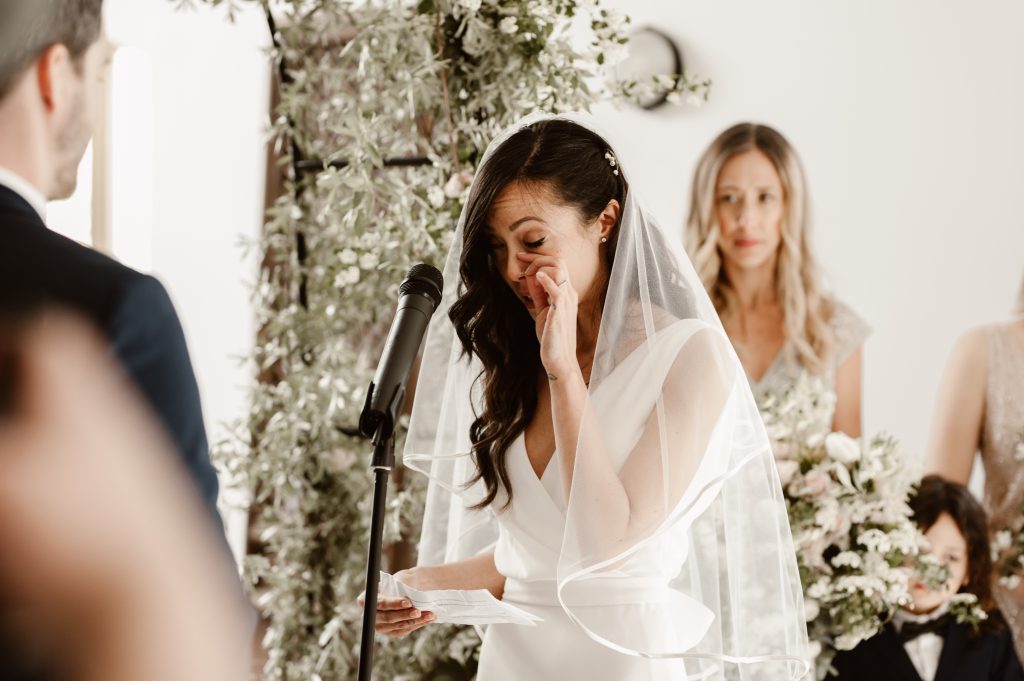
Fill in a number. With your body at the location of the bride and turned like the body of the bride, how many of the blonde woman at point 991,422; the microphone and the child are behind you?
2

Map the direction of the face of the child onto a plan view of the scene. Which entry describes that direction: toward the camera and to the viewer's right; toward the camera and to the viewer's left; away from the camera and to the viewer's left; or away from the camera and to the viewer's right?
toward the camera and to the viewer's left

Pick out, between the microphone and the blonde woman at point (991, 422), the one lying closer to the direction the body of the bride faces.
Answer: the microphone

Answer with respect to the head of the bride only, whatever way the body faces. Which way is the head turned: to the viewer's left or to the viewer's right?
to the viewer's left

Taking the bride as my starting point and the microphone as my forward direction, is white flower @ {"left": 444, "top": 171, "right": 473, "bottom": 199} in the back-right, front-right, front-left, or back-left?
back-right

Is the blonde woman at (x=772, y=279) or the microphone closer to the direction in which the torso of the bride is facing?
the microphone

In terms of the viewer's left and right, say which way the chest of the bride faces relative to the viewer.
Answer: facing the viewer and to the left of the viewer

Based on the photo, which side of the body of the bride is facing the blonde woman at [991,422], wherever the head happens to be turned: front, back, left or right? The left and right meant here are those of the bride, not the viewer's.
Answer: back

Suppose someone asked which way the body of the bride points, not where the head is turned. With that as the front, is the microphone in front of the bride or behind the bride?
in front

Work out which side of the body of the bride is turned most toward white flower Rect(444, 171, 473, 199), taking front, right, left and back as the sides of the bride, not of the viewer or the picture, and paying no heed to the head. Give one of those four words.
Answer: right

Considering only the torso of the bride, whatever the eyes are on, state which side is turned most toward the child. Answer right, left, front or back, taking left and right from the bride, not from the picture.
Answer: back

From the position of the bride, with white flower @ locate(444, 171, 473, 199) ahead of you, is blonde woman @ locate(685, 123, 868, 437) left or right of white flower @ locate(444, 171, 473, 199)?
right
